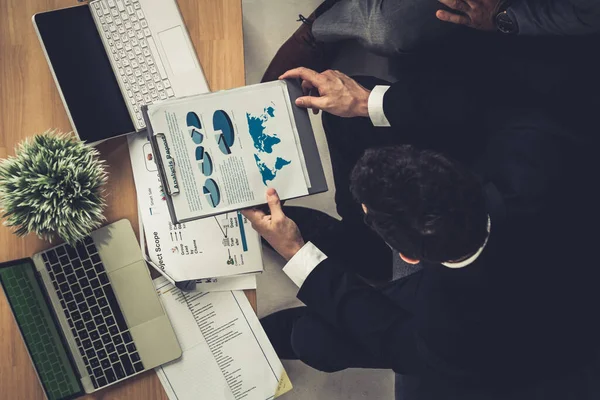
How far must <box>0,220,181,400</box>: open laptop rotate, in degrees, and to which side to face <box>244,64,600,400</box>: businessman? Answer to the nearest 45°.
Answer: approximately 45° to its right

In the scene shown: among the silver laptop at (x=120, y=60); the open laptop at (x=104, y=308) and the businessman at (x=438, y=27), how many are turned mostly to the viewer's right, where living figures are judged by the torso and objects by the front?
2

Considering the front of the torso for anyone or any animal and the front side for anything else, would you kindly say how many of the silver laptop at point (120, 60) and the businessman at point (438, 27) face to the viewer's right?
1

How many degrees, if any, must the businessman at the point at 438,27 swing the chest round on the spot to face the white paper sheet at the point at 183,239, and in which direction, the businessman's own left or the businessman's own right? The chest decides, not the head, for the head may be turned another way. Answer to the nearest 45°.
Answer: approximately 45° to the businessman's own left

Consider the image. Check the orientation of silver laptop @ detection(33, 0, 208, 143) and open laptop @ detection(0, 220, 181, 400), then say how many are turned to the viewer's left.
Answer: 0

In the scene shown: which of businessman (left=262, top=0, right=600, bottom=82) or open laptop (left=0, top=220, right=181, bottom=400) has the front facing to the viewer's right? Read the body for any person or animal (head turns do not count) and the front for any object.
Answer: the open laptop

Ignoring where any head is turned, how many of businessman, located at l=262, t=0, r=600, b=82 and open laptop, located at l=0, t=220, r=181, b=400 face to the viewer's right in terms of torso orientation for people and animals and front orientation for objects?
1

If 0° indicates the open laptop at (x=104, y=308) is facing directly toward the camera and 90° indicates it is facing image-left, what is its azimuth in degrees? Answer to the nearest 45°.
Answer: approximately 270°

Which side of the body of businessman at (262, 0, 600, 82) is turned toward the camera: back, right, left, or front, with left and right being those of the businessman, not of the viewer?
left

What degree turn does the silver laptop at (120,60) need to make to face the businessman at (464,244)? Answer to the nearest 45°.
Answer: approximately 45° to its right

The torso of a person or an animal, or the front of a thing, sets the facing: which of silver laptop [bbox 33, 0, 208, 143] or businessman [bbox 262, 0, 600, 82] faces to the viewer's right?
the silver laptop

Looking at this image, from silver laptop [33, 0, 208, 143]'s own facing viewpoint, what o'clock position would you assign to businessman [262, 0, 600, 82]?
The businessman is roughly at 12 o'clock from the silver laptop.

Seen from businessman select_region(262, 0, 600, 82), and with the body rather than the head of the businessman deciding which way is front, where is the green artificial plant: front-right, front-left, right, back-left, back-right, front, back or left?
front-left

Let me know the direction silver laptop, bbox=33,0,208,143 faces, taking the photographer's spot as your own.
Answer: facing to the right of the viewer
